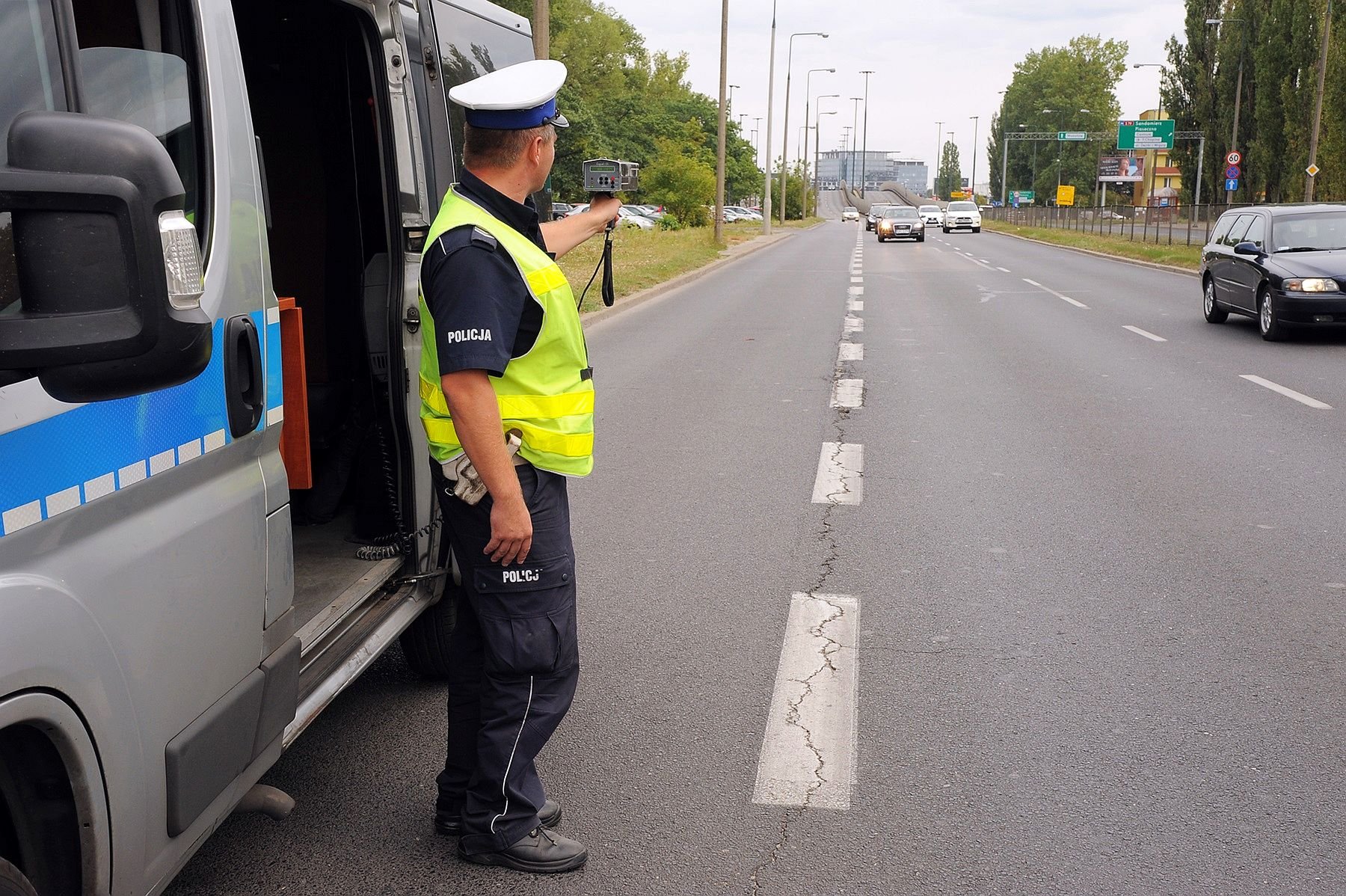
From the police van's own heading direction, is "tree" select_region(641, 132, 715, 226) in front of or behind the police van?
behind

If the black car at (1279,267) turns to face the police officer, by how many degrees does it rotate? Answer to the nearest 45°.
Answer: approximately 45° to its right

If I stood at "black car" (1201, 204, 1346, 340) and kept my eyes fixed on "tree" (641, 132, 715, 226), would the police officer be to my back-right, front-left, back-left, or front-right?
back-left

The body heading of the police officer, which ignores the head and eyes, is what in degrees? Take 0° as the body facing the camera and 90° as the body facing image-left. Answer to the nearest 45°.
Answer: approximately 270°

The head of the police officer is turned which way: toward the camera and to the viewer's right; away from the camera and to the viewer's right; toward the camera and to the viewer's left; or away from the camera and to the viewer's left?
away from the camera and to the viewer's right

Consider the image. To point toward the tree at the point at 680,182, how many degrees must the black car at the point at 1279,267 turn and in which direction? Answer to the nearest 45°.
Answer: approximately 180°

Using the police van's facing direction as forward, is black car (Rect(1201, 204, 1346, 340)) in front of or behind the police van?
behind

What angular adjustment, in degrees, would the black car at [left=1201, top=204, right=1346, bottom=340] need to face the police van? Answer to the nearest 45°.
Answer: approximately 45° to its right

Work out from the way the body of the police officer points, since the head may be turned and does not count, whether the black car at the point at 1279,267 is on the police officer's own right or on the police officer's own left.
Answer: on the police officer's own left

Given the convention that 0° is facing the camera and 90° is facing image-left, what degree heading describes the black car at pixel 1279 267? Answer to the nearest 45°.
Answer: approximately 315°

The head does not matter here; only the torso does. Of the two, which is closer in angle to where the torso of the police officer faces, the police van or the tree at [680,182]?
the tree
